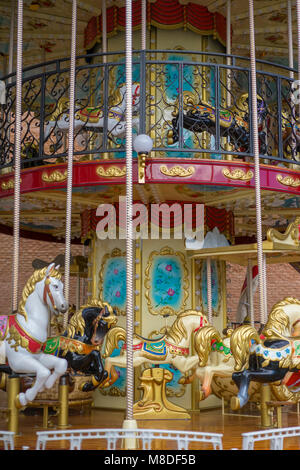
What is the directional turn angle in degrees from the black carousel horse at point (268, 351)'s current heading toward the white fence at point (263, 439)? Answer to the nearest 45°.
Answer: approximately 90° to its right

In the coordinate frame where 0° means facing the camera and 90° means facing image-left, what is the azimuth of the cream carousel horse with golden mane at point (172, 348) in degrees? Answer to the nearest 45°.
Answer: approximately 270°

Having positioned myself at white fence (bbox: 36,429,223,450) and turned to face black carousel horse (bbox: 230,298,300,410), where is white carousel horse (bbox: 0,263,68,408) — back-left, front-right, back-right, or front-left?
front-left

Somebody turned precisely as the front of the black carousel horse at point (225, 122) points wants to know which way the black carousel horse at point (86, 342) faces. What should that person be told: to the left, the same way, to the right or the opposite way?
the same way

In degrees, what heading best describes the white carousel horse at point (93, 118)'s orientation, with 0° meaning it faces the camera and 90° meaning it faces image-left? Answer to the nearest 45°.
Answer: approximately 270°

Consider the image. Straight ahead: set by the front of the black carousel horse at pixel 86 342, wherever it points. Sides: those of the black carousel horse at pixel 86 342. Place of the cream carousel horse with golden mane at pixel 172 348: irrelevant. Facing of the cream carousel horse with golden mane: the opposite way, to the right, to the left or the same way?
the same way

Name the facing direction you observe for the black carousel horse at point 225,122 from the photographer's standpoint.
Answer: facing to the right of the viewer

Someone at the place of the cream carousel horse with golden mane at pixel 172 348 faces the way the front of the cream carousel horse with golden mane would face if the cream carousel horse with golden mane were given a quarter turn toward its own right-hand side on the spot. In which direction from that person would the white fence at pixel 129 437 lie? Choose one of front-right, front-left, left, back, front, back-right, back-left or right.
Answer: front

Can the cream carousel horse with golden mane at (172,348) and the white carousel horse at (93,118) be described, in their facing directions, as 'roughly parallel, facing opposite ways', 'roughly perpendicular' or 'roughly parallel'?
roughly parallel

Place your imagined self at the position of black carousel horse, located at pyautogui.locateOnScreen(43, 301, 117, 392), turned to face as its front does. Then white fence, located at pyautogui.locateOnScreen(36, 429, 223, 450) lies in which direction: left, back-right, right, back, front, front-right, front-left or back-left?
right
